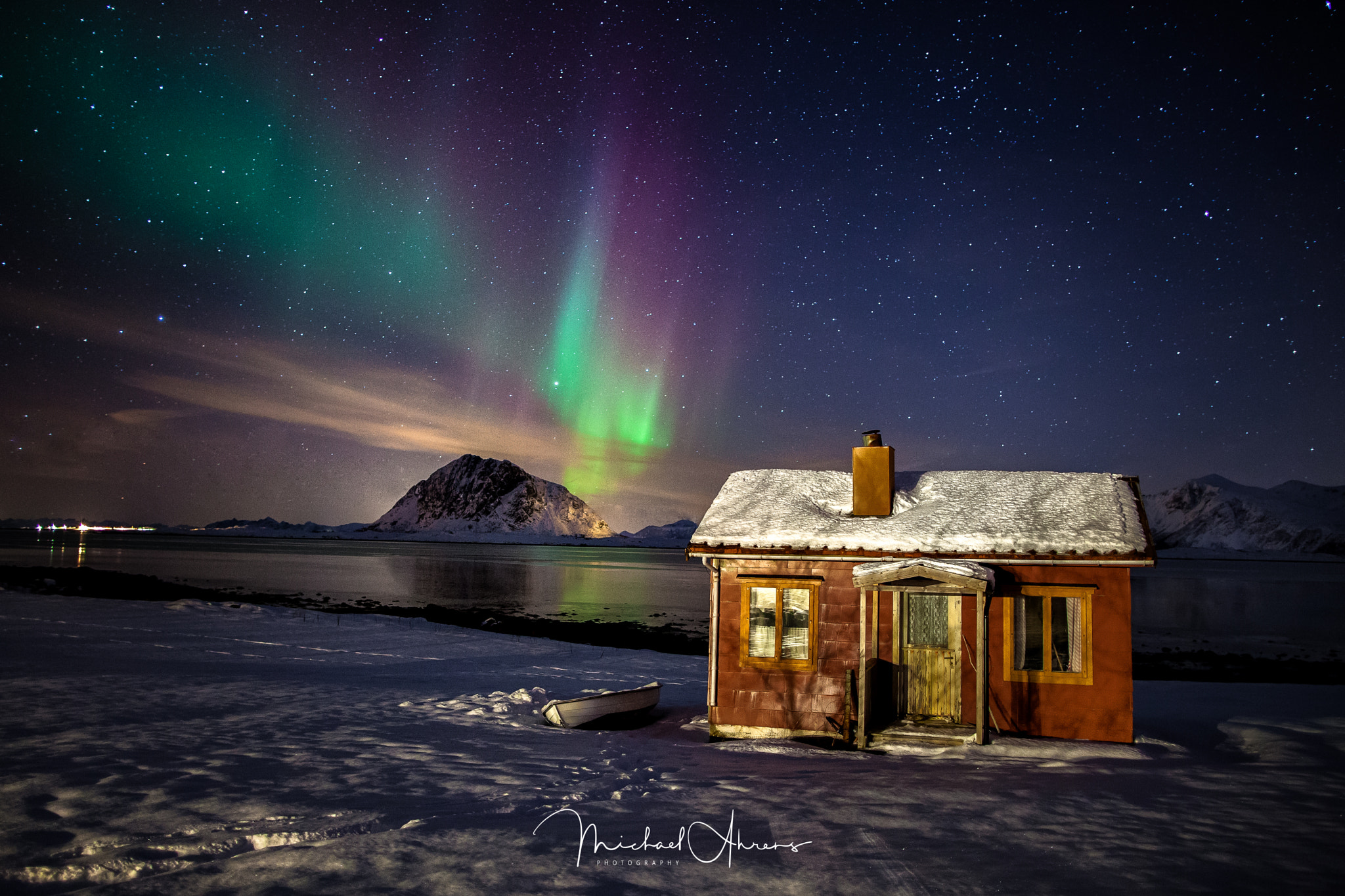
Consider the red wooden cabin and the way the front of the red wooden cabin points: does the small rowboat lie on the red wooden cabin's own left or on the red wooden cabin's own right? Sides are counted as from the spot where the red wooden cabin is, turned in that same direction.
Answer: on the red wooden cabin's own right

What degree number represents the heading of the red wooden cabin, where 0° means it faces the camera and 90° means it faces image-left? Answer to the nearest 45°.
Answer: approximately 0°
